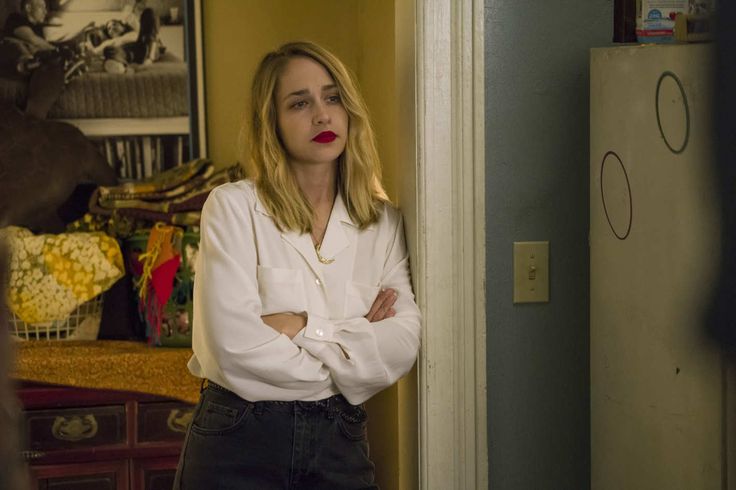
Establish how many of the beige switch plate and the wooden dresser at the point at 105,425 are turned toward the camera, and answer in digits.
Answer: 2

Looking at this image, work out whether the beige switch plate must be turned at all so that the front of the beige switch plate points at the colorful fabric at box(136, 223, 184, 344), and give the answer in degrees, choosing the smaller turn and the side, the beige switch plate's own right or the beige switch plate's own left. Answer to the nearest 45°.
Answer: approximately 135° to the beige switch plate's own right

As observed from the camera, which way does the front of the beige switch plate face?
facing the viewer

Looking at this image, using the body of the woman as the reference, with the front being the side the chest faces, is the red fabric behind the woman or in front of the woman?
behind

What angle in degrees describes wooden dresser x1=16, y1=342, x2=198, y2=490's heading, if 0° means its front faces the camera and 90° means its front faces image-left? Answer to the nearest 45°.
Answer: approximately 0°

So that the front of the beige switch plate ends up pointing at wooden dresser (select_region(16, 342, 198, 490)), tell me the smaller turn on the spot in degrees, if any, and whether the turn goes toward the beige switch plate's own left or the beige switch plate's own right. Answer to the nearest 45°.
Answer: approximately 135° to the beige switch plate's own right

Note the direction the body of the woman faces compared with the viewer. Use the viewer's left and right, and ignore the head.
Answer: facing the viewer and to the right of the viewer

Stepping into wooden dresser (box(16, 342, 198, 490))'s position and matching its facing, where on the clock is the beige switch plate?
The beige switch plate is roughly at 11 o'clock from the wooden dresser.

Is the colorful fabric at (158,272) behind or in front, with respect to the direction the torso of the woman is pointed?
behind
